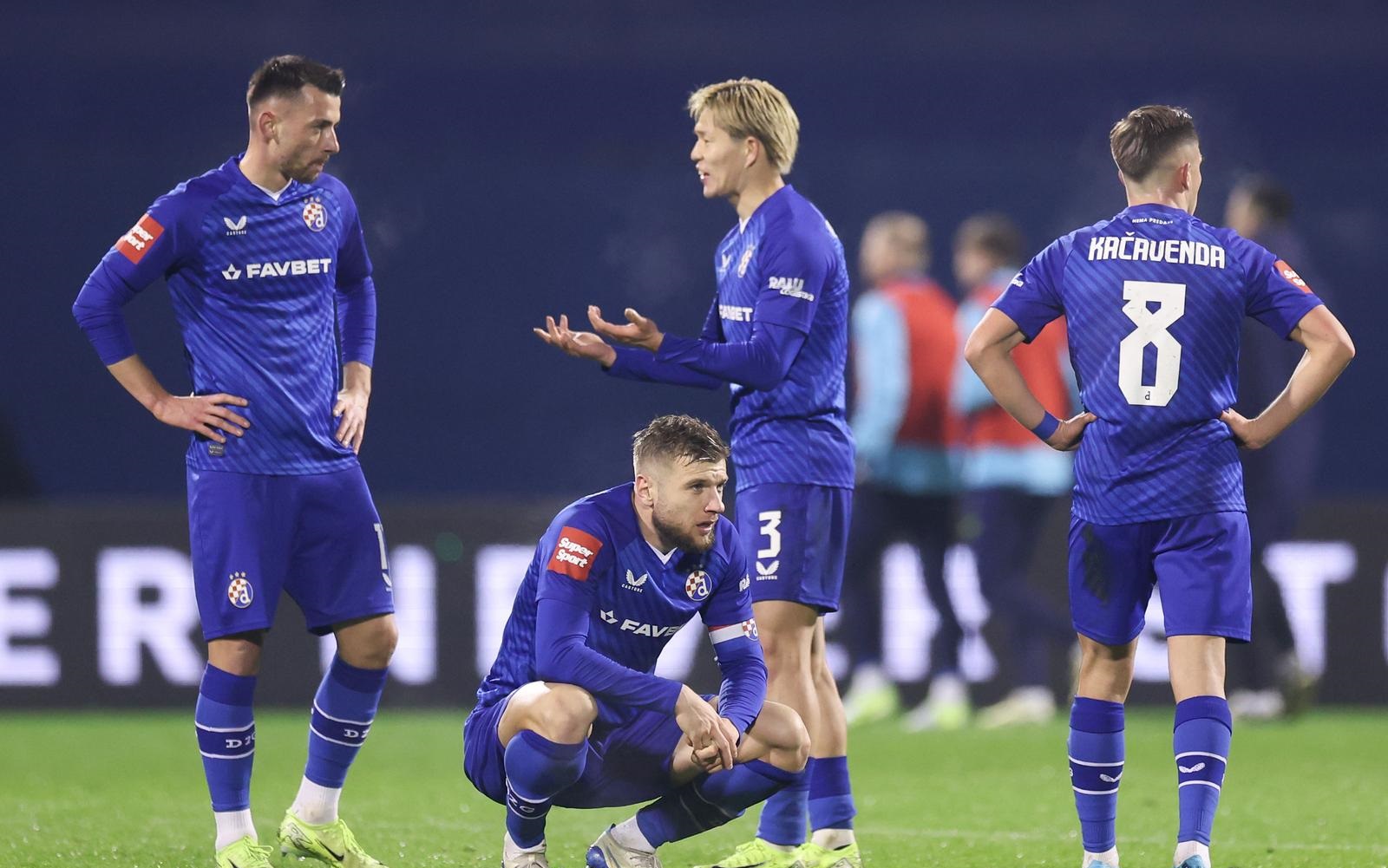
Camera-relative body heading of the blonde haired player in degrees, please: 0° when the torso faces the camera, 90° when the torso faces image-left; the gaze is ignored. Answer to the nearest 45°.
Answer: approximately 90°

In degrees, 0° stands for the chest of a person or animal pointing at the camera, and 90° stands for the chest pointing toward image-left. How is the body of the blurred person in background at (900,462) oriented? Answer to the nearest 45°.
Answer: approximately 135°

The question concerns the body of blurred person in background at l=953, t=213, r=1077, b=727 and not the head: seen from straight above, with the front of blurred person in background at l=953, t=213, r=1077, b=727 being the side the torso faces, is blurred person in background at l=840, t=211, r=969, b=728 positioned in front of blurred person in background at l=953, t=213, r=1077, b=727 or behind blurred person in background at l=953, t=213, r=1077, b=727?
in front

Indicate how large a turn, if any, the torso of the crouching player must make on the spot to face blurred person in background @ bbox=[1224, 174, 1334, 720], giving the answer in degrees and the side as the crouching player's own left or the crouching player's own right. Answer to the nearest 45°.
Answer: approximately 90° to the crouching player's own left

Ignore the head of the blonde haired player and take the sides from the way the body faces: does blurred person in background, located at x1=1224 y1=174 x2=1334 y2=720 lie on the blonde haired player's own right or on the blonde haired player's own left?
on the blonde haired player's own right

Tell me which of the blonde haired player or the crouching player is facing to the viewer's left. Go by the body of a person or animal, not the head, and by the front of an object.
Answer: the blonde haired player
